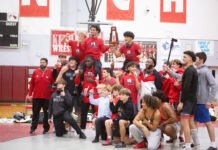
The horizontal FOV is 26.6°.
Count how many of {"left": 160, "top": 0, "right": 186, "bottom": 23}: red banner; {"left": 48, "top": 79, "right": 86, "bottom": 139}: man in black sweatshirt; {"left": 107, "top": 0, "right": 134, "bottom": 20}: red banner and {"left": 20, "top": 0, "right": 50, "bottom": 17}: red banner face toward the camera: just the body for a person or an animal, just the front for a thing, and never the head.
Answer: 4

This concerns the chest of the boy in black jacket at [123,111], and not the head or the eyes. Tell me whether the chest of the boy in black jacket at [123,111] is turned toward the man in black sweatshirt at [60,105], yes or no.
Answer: no

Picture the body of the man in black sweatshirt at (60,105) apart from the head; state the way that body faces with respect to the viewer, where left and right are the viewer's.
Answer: facing the viewer

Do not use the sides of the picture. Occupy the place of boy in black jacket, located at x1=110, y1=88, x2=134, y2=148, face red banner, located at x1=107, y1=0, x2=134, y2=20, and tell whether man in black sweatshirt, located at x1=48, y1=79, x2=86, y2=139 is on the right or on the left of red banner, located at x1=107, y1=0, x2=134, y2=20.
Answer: left

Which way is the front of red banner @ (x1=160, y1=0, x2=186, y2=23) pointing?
toward the camera

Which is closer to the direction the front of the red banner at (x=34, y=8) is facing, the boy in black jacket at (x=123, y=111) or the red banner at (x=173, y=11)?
the boy in black jacket

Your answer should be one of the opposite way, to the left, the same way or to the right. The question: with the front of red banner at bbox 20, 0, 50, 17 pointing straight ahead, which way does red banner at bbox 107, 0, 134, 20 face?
the same way

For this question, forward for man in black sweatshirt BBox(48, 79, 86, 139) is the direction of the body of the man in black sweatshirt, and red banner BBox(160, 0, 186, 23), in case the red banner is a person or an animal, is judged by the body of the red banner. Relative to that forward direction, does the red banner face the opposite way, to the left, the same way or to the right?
the same way

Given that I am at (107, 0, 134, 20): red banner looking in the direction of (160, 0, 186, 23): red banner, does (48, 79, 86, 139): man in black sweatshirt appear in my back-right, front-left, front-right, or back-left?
back-right

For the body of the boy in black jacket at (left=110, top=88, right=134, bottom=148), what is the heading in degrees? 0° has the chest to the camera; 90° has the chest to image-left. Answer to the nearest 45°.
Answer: approximately 45°

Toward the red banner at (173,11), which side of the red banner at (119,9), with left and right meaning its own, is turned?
left

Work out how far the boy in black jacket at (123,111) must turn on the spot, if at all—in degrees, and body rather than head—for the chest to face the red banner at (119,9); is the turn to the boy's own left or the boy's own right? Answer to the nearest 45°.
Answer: approximately 135° to the boy's own right

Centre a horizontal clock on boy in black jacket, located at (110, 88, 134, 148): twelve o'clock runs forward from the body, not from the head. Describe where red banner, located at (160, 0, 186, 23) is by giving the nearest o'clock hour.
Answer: The red banner is roughly at 5 o'clock from the boy in black jacket.

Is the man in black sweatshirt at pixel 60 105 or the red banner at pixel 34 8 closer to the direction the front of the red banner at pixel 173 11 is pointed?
the man in black sweatshirt

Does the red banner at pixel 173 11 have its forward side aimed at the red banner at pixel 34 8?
no

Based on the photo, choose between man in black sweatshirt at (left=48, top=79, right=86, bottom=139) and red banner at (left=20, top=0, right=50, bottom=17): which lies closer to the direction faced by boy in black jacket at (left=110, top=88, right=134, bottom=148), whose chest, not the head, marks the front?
the man in black sweatshirt

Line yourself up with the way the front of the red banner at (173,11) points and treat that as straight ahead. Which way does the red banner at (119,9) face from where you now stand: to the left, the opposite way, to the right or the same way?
the same way

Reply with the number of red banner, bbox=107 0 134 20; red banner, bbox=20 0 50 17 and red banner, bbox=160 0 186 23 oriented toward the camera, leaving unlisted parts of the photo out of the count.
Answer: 3

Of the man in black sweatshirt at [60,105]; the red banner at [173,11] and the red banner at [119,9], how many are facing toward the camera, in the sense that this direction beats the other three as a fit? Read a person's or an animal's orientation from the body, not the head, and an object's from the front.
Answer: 3

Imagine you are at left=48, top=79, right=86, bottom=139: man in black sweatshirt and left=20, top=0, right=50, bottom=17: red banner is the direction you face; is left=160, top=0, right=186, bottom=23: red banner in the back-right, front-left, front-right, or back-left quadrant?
front-right

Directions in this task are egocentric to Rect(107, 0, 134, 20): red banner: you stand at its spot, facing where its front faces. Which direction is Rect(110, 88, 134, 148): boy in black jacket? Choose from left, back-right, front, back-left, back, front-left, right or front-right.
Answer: front

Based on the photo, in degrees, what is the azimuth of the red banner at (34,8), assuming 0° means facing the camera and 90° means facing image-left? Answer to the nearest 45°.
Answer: approximately 0°
